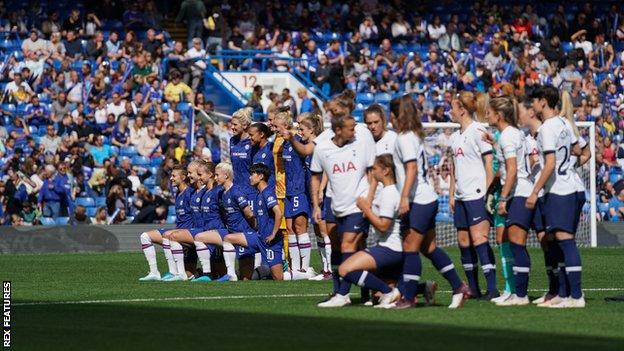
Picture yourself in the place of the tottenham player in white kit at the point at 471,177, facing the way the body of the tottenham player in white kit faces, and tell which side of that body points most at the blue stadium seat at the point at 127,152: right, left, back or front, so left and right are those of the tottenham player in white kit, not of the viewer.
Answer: right

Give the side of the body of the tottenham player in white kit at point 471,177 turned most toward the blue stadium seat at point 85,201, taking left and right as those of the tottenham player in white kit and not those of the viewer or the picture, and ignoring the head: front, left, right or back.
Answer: right

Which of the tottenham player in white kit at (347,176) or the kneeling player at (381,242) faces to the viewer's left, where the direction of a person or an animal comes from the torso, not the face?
the kneeling player

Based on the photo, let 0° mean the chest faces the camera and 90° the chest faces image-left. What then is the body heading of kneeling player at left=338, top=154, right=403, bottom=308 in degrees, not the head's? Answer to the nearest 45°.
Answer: approximately 90°

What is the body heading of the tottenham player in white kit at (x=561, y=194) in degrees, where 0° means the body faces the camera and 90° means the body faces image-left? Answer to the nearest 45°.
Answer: approximately 135°

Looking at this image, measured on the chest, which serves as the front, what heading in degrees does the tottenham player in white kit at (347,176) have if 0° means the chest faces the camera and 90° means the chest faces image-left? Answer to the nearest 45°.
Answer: approximately 0°
